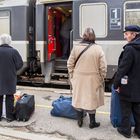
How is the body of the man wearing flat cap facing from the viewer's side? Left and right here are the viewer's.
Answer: facing away from the viewer and to the left of the viewer

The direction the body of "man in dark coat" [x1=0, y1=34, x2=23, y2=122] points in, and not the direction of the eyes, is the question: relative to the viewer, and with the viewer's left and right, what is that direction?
facing away from the viewer

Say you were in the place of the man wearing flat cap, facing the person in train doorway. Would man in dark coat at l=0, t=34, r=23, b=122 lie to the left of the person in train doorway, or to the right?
left

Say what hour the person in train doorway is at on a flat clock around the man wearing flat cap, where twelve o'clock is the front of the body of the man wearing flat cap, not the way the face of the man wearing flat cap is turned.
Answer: The person in train doorway is roughly at 1 o'clock from the man wearing flat cap.
